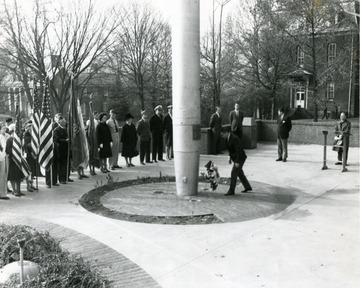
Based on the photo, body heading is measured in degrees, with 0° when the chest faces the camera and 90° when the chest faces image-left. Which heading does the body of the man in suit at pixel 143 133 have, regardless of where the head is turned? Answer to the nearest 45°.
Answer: approximately 315°

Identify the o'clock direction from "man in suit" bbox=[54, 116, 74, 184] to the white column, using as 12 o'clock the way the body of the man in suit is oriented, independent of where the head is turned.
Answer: The white column is roughly at 12 o'clock from the man in suit.

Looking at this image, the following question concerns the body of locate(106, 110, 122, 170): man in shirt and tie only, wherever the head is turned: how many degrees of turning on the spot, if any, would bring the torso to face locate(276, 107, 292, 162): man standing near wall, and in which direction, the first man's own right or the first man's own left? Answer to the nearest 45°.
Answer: approximately 45° to the first man's own left

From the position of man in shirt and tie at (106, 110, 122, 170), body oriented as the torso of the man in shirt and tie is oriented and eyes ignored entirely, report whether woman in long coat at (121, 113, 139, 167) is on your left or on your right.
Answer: on your left

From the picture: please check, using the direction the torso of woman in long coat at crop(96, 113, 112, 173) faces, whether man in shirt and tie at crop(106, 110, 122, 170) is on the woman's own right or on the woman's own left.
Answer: on the woman's own left

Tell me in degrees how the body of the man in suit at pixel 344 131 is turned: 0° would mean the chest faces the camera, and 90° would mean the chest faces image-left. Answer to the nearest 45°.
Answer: approximately 45°

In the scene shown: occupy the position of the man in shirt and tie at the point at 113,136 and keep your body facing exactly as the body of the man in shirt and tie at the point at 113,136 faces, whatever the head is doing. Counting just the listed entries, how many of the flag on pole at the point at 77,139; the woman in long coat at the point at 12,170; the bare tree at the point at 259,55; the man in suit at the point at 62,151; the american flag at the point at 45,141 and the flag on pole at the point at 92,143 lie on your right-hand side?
5
